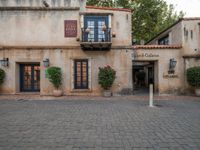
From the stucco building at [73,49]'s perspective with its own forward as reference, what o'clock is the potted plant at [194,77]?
The potted plant is roughly at 9 o'clock from the stucco building.

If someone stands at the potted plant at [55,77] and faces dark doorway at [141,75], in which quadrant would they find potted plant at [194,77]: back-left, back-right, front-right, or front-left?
front-right

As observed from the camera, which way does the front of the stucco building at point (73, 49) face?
facing the viewer

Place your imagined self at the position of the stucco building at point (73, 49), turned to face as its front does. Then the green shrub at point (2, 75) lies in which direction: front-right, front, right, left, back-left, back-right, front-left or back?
right

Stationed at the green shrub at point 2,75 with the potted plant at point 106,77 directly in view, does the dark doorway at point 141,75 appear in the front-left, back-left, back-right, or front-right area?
front-left

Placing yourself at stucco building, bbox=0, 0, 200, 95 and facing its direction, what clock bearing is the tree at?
The tree is roughly at 7 o'clock from the stucco building.

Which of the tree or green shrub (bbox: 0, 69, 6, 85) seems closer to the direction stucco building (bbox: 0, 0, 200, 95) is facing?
the green shrub
